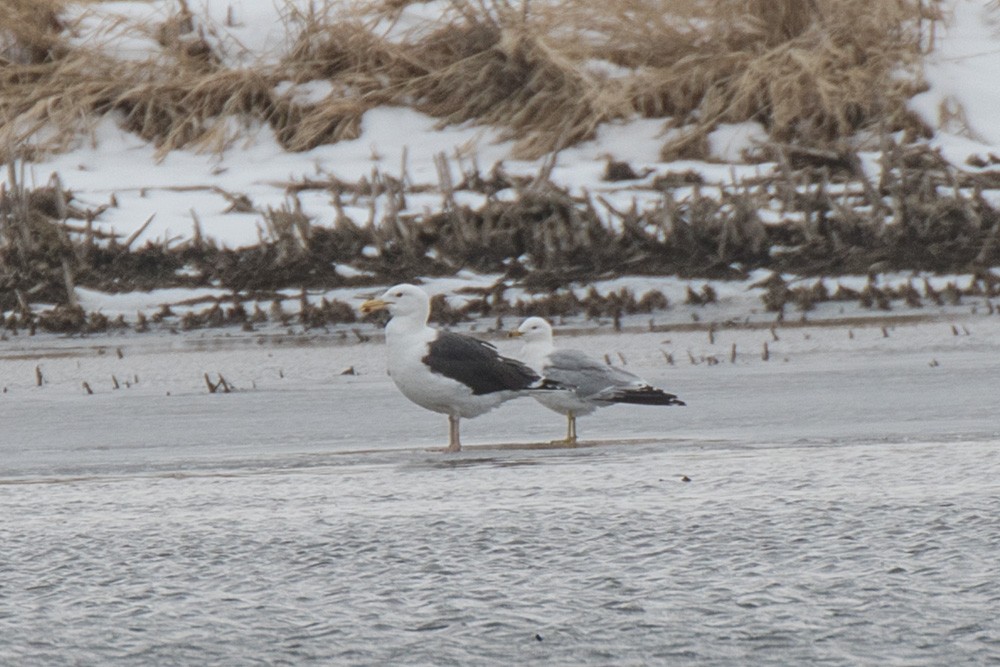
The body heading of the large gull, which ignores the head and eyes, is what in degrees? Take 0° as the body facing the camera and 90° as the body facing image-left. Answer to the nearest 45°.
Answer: approximately 90°

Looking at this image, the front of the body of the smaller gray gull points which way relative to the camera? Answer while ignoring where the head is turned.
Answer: to the viewer's left

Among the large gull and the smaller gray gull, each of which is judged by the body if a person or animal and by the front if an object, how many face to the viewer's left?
2

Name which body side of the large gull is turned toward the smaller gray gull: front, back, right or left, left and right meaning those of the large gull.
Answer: back

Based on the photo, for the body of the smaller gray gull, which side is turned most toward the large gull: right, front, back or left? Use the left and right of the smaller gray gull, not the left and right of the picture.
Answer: front
